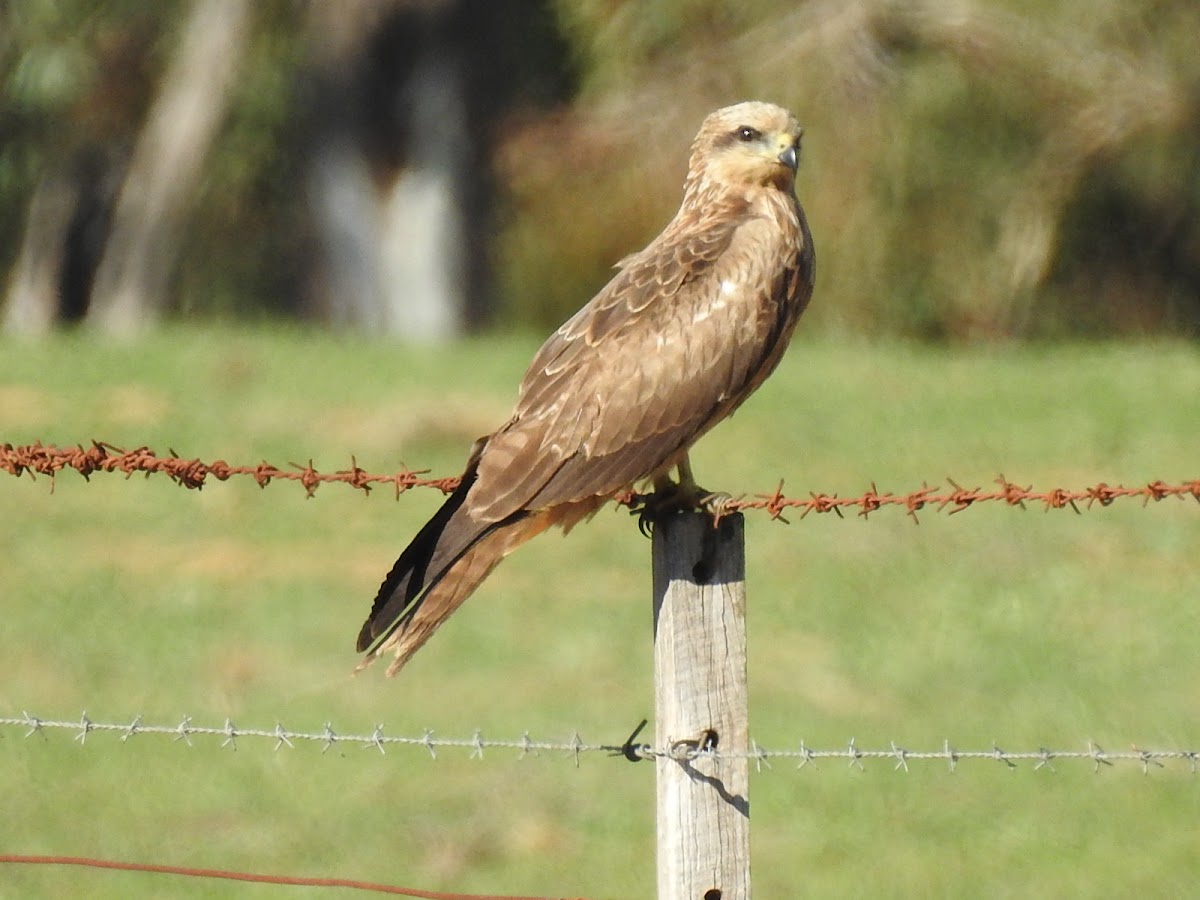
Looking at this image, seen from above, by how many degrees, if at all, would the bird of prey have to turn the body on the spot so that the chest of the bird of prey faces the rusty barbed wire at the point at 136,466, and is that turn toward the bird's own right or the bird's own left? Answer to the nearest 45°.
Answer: approximately 180°

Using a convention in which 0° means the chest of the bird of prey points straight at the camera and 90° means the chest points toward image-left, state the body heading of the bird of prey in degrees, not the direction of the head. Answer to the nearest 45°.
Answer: approximately 270°

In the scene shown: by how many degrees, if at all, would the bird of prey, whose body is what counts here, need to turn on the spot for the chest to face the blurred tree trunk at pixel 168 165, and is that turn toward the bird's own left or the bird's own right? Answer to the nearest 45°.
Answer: approximately 90° to the bird's own left

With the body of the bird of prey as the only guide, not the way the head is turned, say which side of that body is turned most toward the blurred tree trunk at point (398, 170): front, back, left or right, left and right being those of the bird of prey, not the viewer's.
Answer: left

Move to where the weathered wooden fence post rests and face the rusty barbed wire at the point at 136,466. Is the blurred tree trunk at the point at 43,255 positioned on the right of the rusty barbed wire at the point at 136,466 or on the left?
right
